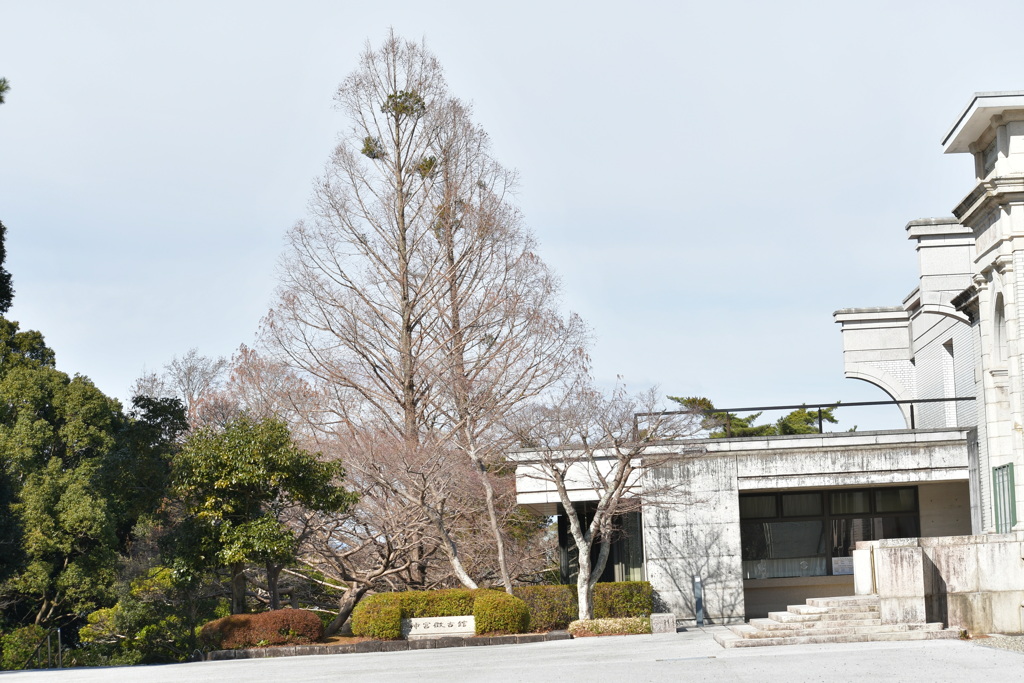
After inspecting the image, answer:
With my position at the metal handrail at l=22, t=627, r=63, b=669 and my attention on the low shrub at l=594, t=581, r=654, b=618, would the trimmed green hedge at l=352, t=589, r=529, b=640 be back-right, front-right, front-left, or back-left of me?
front-right

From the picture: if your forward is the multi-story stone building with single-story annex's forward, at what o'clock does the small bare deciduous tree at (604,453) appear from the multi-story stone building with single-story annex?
The small bare deciduous tree is roughly at 2 o'clock from the multi-story stone building with single-story annex.

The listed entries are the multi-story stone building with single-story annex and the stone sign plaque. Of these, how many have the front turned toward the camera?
2

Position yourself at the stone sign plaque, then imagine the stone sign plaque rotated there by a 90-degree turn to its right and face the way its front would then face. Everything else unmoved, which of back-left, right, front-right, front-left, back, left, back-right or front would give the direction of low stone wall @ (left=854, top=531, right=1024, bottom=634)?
back-left

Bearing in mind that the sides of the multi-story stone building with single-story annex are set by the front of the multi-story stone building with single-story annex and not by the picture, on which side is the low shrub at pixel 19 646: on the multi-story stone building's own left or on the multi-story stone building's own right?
on the multi-story stone building's own right

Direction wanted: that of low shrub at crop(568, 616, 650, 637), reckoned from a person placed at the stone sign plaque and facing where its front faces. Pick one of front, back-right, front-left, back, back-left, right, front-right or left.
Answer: left

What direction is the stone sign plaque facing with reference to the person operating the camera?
facing the viewer

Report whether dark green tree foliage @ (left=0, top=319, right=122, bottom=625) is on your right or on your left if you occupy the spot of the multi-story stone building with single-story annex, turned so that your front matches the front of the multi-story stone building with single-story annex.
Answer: on your right

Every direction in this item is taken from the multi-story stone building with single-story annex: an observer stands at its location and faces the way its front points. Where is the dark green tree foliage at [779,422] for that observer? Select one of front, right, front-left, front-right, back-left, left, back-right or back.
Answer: back
